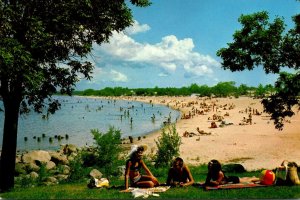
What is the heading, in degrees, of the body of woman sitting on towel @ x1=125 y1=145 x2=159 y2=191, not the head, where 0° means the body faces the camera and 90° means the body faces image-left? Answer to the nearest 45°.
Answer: approximately 315°

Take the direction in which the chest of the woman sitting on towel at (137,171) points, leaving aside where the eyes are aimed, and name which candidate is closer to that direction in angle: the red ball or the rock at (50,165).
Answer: the red ball

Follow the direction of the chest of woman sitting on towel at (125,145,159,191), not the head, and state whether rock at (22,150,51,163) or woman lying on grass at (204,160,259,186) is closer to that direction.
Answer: the woman lying on grass

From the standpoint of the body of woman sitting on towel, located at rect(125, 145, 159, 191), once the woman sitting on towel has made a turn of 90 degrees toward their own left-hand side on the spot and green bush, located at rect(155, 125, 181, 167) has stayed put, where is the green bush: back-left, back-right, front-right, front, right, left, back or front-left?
front-left

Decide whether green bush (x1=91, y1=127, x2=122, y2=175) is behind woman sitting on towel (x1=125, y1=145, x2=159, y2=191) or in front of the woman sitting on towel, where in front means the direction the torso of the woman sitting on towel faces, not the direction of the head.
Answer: behind

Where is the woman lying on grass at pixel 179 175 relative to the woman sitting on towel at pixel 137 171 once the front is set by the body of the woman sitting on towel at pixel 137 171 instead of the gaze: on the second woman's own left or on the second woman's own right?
on the second woman's own left

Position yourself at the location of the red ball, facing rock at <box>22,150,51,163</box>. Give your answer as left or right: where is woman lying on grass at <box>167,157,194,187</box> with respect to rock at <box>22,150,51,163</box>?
left

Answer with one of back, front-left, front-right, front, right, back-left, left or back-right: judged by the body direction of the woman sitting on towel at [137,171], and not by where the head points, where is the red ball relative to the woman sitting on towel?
front-left
